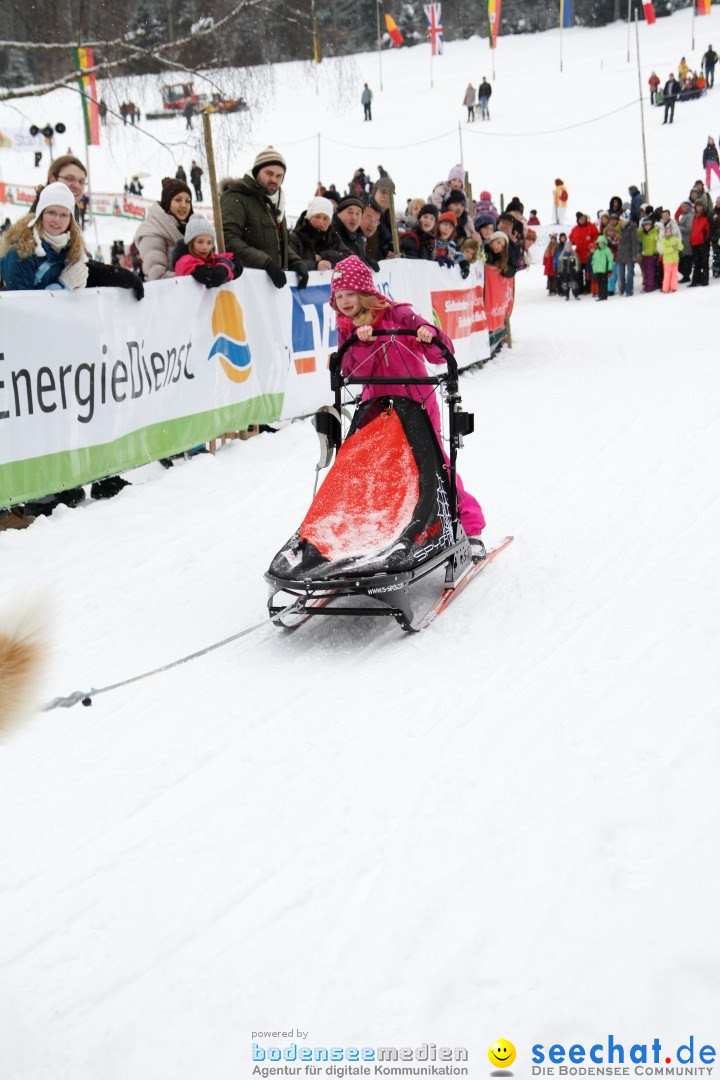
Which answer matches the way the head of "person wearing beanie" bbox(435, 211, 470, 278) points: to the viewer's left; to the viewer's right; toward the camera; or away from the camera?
toward the camera

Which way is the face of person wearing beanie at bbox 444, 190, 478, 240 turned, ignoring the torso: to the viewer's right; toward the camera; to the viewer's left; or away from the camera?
toward the camera

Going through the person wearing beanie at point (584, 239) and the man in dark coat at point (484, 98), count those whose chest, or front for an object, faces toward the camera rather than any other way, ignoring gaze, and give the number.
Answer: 2

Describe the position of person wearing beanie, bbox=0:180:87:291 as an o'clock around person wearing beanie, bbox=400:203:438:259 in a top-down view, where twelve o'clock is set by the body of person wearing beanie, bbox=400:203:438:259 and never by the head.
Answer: person wearing beanie, bbox=0:180:87:291 is roughly at 2 o'clock from person wearing beanie, bbox=400:203:438:259.

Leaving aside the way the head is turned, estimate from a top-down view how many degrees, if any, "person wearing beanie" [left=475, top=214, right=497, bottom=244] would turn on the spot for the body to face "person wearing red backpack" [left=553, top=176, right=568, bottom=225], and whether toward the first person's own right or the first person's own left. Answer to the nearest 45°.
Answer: approximately 135° to the first person's own left

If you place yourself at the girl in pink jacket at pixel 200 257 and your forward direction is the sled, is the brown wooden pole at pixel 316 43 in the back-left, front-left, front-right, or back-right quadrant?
back-left

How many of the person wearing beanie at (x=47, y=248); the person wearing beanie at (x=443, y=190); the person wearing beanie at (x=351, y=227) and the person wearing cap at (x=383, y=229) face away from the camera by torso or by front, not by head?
0

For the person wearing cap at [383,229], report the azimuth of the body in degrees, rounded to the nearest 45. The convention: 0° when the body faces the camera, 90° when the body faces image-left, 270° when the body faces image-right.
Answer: approximately 315°

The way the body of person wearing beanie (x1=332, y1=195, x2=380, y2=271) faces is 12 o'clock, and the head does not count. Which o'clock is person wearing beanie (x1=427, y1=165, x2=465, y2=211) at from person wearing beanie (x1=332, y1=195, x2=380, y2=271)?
person wearing beanie (x1=427, y1=165, x2=465, y2=211) is roughly at 8 o'clock from person wearing beanie (x1=332, y1=195, x2=380, y2=271).

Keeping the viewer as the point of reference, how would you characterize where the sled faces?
facing the viewer and to the left of the viewer

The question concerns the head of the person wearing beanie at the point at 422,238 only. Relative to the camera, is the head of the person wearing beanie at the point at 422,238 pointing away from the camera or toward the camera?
toward the camera

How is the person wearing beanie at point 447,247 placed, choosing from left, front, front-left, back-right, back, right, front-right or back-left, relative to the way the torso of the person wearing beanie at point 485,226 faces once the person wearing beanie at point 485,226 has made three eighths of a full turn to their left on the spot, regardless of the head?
back

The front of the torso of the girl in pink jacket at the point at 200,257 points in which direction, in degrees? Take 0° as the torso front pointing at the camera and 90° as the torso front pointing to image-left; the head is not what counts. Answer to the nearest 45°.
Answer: approximately 315°

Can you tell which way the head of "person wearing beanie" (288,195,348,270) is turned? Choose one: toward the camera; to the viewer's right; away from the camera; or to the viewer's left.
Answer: toward the camera

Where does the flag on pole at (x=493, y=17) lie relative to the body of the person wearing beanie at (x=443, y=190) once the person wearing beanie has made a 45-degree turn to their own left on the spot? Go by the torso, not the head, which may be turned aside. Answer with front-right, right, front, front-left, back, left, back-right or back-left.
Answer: left

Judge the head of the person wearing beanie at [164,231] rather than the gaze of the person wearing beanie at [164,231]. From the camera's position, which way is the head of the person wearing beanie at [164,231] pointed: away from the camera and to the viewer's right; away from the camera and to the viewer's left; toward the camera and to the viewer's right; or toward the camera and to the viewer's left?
toward the camera and to the viewer's right
